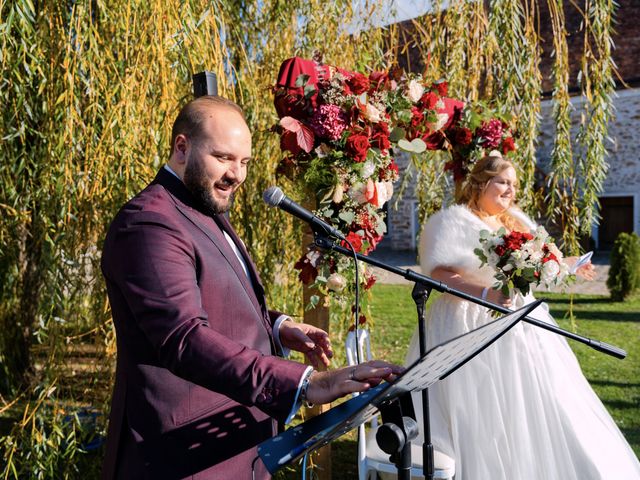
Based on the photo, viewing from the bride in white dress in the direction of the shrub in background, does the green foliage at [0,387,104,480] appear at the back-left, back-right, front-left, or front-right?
back-left

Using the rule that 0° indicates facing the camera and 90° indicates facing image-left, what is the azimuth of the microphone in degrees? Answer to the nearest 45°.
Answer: approximately 90°

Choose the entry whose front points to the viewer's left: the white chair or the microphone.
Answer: the microphone

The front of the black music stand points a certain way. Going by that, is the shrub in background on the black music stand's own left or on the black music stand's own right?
on the black music stand's own right

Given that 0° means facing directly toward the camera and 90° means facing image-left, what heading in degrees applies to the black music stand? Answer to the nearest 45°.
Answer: approximately 90°

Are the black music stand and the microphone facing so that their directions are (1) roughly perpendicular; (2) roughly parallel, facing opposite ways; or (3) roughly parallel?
roughly parallel

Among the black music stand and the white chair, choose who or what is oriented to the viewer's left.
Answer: the black music stand

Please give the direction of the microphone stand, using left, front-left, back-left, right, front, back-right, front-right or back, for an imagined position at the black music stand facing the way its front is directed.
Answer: right

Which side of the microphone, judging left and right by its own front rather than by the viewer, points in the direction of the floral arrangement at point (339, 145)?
right
